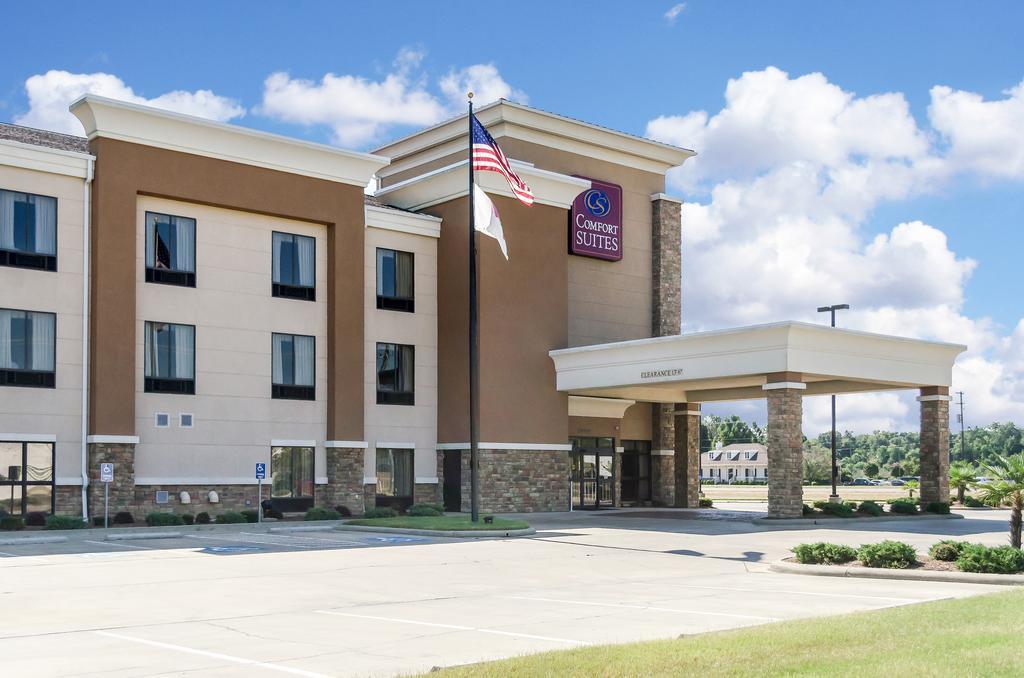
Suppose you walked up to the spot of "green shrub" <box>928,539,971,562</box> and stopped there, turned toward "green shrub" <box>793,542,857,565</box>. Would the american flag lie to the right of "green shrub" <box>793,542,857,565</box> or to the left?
right

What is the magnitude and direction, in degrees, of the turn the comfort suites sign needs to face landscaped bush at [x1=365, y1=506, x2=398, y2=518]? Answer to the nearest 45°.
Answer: approximately 90° to its right

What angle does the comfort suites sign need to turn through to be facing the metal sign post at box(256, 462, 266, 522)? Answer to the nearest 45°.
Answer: approximately 90° to its right

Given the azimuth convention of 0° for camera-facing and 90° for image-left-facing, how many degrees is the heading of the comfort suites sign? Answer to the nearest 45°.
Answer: approximately 315°

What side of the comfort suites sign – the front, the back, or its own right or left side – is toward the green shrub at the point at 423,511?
right

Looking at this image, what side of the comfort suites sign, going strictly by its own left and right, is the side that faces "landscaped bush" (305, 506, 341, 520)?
right

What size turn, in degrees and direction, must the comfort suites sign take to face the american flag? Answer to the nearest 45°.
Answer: approximately 45° to its right

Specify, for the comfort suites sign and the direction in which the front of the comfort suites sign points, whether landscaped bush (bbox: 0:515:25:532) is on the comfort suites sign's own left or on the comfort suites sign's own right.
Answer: on the comfort suites sign's own right
